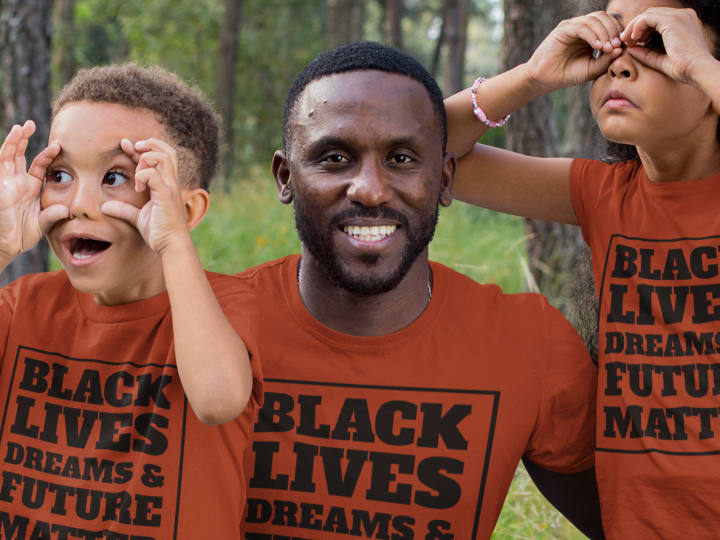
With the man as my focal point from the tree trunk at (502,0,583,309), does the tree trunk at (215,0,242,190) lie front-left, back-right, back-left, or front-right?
back-right

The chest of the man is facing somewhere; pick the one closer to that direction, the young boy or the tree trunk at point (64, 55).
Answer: the young boy

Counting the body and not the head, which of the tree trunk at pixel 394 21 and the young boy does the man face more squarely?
the young boy

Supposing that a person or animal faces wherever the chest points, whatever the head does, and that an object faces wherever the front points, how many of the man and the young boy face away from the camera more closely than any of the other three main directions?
0

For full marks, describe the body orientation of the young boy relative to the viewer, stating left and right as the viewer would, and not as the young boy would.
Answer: facing the viewer and to the left of the viewer

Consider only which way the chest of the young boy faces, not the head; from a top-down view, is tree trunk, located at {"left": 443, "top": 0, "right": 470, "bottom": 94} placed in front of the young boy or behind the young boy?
behind

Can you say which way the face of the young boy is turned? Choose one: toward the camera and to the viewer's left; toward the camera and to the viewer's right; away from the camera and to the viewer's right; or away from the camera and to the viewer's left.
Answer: toward the camera and to the viewer's left

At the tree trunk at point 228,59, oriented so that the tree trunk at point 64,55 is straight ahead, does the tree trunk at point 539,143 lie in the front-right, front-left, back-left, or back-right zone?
back-left

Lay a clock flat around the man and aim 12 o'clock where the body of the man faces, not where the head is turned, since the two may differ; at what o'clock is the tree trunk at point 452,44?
The tree trunk is roughly at 6 o'clock from the man.

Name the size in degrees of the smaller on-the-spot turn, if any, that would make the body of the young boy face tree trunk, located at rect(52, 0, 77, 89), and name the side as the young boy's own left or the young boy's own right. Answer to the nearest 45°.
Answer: approximately 135° to the young boy's own right

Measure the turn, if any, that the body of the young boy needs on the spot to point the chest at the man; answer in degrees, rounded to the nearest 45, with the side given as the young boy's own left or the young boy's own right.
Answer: approximately 135° to the young boy's own left
